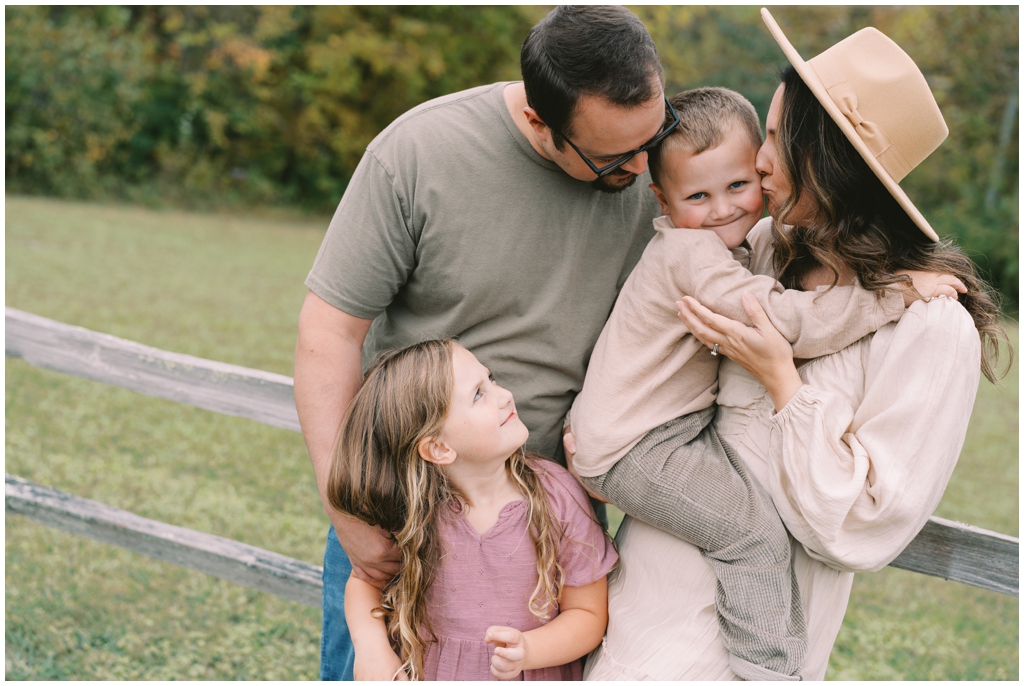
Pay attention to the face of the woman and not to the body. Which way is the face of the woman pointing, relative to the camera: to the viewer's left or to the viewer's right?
to the viewer's left

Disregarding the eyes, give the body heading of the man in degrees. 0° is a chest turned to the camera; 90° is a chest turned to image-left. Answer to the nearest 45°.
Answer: approximately 315°

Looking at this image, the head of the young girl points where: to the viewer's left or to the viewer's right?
to the viewer's right

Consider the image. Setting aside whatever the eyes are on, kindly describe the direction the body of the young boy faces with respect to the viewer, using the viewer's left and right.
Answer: facing to the right of the viewer
